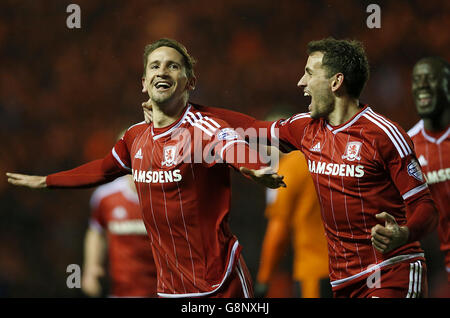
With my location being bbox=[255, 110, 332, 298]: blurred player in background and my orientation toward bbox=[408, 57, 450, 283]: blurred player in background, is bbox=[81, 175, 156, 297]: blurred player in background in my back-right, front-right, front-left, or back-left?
back-right

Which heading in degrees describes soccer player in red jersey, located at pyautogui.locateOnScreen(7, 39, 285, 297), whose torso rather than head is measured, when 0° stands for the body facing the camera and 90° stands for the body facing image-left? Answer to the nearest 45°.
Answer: approximately 45°

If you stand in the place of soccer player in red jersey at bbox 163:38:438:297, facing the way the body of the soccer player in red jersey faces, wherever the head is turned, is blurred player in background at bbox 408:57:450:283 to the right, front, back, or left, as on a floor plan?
back

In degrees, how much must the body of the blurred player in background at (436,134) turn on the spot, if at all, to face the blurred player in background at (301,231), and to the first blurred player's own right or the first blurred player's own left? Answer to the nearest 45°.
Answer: approximately 90° to the first blurred player's own right

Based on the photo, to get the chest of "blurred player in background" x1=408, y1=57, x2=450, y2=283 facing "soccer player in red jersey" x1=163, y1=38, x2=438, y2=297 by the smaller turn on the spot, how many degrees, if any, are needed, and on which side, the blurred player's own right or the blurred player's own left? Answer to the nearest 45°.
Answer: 0° — they already face them

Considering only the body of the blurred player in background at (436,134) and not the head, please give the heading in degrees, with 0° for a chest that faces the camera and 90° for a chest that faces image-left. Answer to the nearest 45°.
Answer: approximately 0°

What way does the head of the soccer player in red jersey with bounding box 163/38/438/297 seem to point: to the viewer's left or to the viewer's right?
to the viewer's left

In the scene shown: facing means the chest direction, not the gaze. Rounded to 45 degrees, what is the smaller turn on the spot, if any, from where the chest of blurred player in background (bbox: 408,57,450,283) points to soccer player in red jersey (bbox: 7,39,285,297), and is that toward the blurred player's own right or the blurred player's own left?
approximately 45° to the blurred player's own right

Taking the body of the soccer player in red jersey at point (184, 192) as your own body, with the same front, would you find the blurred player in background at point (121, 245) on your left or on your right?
on your right

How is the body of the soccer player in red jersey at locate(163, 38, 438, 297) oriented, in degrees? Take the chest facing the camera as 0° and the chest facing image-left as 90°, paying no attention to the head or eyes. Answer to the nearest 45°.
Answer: approximately 45°

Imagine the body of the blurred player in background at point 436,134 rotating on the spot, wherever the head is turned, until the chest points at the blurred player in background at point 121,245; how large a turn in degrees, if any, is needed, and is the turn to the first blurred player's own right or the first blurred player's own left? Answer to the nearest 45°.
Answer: approximately 90° to the first blurred player's own right
